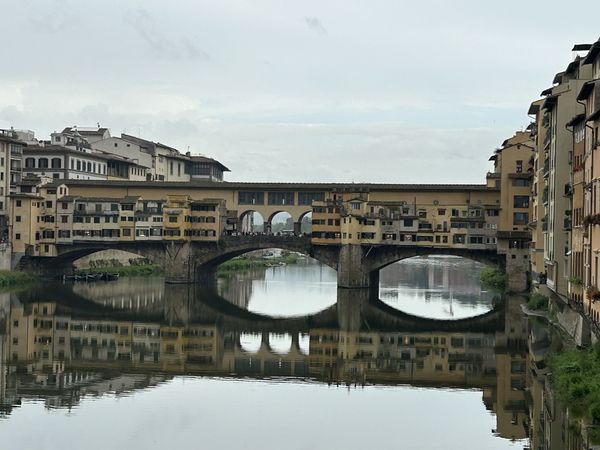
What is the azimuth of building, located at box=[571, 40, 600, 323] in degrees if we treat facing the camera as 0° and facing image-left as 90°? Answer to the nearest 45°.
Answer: approximately 90°

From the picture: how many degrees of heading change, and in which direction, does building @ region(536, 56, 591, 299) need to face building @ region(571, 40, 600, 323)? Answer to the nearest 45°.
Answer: approximately 90° to its left

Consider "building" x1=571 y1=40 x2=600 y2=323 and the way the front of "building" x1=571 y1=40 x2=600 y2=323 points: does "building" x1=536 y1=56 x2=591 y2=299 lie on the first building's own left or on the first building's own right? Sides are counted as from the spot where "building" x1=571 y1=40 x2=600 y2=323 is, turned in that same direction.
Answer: on the first building's own right

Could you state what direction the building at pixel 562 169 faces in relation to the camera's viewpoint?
facing to the left of the viewer

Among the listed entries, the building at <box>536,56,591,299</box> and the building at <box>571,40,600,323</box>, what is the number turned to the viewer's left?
2
